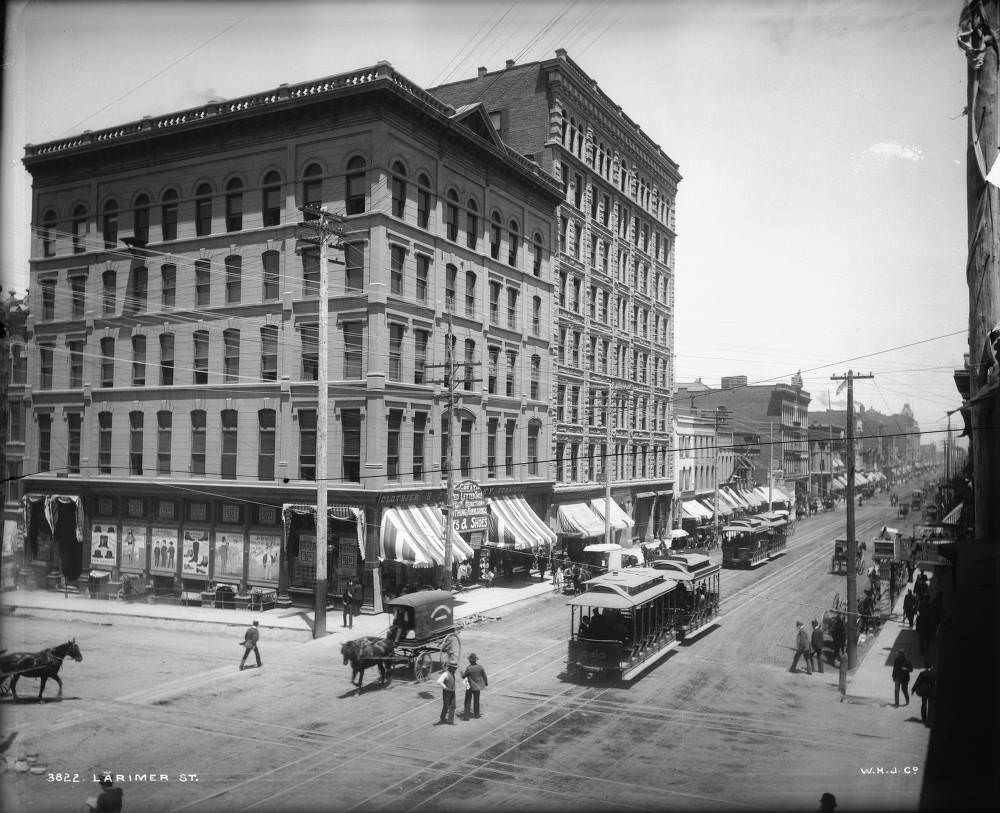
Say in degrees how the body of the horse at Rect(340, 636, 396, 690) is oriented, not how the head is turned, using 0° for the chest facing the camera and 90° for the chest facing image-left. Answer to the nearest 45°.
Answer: approximately 45°

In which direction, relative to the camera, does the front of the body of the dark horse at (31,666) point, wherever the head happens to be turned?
to the viewer's right

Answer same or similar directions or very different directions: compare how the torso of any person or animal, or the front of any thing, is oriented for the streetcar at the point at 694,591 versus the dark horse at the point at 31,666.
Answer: very different directions

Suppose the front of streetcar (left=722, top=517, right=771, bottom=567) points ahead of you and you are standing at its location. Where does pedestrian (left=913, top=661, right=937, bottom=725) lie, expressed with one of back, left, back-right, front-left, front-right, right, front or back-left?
front-left

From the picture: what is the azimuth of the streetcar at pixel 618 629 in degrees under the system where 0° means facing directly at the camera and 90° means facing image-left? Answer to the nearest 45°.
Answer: approximately 45°

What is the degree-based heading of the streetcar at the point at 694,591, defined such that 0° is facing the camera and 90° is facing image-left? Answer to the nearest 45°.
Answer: approximately 45°

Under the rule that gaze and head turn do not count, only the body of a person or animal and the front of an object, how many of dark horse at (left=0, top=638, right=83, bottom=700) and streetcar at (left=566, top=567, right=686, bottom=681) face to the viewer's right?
1

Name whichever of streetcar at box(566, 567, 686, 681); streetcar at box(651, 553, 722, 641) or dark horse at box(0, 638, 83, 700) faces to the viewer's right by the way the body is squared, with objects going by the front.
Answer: the dark horse

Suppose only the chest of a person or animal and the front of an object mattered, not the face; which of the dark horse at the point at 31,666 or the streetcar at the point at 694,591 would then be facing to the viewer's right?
the dark horse

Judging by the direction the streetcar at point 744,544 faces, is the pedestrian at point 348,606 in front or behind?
in front

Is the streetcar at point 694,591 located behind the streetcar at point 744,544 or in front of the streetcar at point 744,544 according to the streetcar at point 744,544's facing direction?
in front
